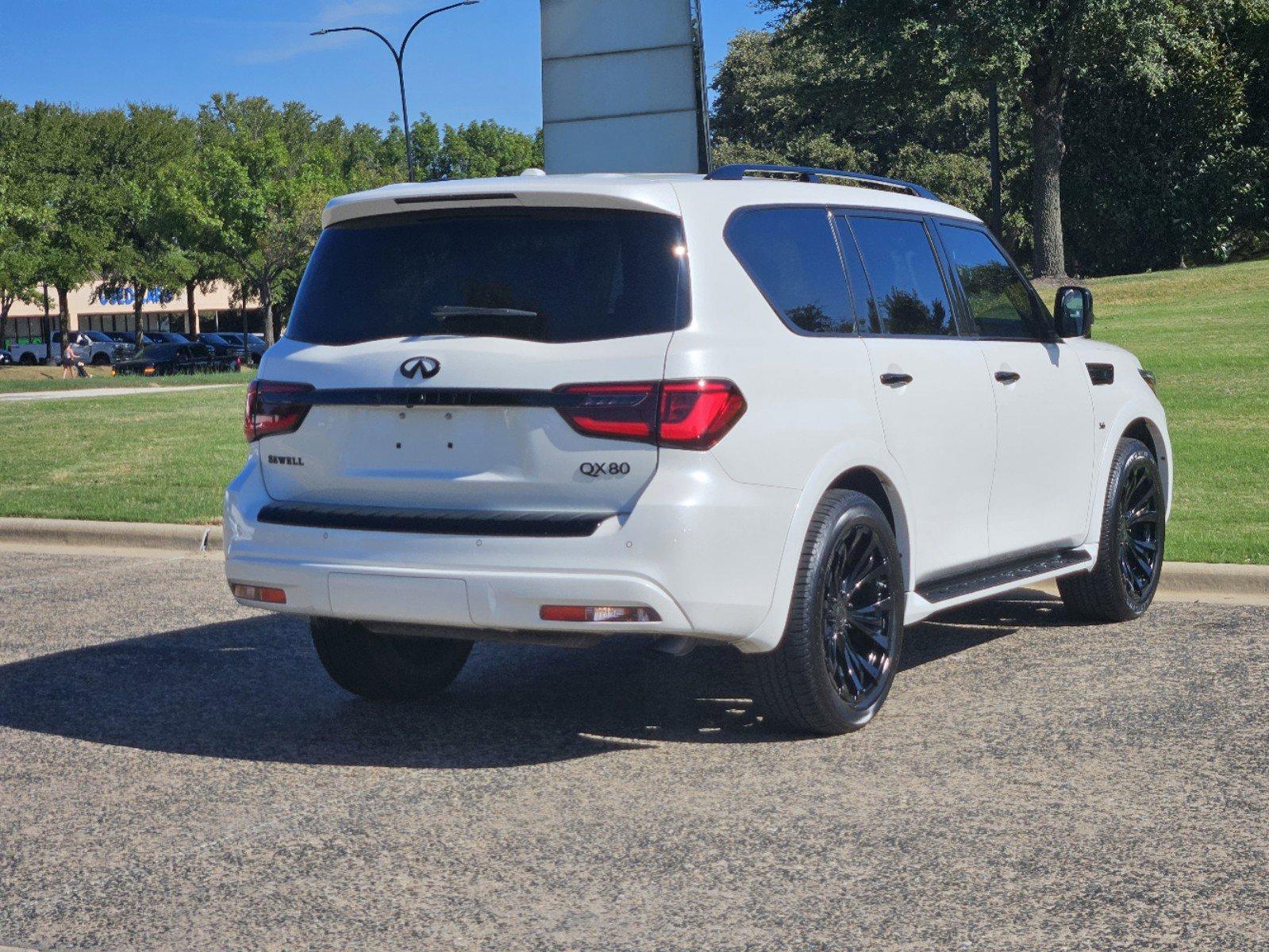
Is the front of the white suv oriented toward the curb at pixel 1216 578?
yes

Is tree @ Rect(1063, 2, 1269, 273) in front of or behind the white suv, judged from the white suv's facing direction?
in front

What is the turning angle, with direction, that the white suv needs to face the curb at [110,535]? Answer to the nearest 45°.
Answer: approximately 90° to its left

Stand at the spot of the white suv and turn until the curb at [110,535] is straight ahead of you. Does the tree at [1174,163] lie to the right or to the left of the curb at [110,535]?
right

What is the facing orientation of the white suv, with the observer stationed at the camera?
facing away from the viewer and to the right of the viewer

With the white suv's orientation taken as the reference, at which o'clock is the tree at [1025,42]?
The tree is roughly at 11 o'clock from the white suv.
